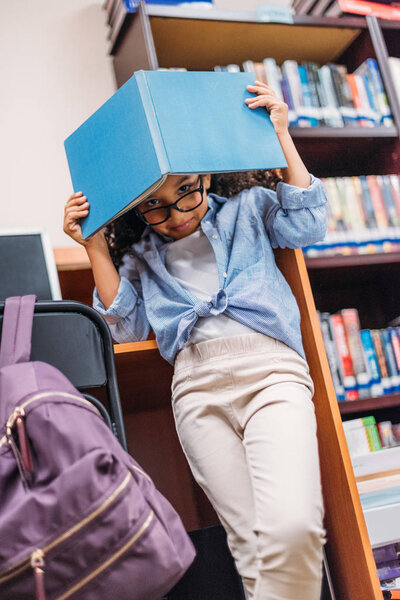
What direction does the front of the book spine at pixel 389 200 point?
toward the camera

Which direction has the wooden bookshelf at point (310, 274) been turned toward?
toward the camera

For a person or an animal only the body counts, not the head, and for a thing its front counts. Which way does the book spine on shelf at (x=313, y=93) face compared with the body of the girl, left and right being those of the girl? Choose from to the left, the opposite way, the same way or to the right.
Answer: the same way

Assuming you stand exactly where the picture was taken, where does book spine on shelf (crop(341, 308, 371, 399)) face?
facing the viewer

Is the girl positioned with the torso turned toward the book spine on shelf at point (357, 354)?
no

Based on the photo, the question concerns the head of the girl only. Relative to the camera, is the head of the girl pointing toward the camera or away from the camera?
toward the camera
